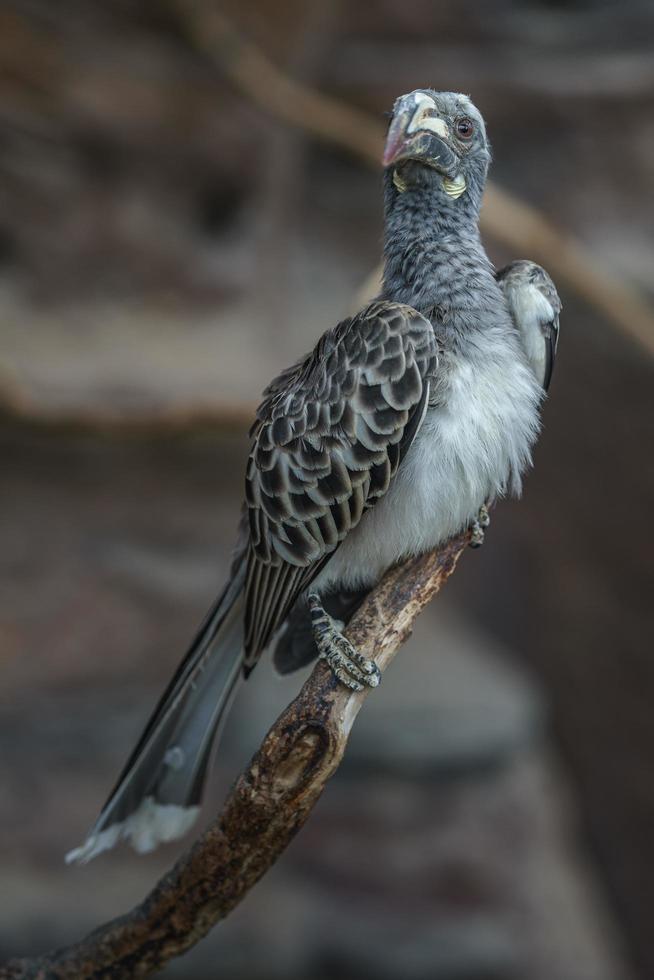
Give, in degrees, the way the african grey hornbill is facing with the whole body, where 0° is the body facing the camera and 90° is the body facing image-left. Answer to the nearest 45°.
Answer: approximately 315°
